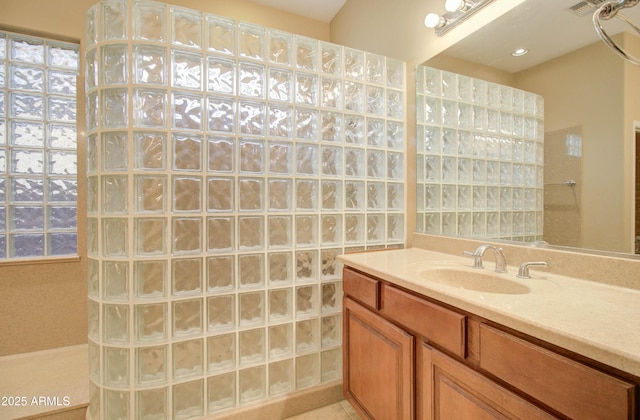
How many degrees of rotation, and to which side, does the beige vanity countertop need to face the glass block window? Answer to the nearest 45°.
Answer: approximately 45° to its right

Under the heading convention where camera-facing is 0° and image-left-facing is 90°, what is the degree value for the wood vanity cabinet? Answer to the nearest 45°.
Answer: approximately 45°

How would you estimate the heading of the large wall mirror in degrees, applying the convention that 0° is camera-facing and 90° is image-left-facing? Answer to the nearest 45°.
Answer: approximately 45°

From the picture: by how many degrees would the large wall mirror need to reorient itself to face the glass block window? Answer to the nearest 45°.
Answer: approximately 45° to its right

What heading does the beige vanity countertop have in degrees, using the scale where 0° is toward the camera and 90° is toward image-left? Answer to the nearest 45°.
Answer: approximately 45°
